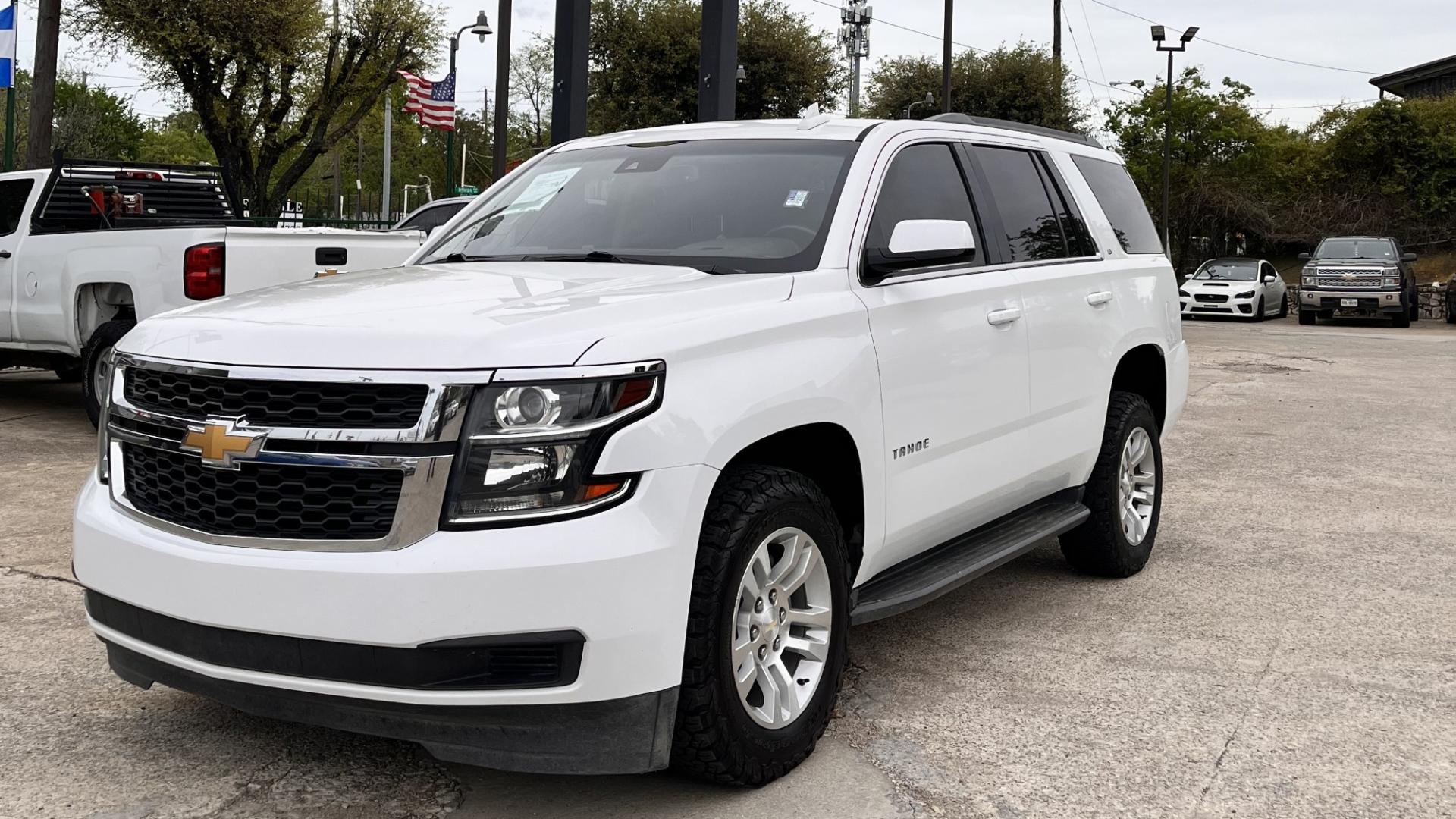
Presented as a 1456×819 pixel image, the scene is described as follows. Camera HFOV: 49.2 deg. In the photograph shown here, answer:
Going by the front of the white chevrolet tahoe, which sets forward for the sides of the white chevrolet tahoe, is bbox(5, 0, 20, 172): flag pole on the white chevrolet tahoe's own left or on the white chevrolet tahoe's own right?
on the white chevrolet tahoe's own right

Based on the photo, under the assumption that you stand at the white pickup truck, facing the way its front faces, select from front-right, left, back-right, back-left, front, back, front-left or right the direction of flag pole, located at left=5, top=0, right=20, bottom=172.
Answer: front-right

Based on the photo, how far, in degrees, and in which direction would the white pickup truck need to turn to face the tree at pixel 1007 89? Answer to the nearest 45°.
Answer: approximately 90° to its right

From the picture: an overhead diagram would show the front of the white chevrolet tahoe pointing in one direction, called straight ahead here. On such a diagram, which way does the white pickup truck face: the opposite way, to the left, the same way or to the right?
to the right

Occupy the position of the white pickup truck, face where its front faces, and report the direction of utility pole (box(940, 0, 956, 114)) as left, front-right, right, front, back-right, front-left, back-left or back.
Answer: right

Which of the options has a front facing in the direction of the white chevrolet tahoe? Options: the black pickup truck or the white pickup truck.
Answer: the black pickup truck

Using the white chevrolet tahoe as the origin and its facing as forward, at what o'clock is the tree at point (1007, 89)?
The tree is roughly at 5 o'clock from the white chevrolet tahoe.

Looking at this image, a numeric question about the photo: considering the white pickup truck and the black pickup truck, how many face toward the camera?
1

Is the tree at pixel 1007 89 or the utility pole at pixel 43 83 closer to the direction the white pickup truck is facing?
the utility pole

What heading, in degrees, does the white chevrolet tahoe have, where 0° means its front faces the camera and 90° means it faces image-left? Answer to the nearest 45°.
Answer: approximately 45°

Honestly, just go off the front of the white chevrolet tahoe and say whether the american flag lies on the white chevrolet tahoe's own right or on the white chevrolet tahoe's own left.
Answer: on the white chevrolet tahoe's own right

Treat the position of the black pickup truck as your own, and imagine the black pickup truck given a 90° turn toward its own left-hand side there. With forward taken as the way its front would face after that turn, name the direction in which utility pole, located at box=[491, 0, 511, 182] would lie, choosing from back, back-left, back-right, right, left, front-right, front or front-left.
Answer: back-right

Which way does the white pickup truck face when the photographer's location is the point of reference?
facing away from the viewer and to the left of the viewer

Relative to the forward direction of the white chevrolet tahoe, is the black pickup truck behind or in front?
behind

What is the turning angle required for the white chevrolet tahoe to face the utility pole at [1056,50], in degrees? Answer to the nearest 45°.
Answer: approximately 135° to its right

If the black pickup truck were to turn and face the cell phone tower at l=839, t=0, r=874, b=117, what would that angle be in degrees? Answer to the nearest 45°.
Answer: approximately 135° to its right

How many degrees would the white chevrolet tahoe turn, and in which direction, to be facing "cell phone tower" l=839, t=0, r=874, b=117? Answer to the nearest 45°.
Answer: approximately 135° to its right

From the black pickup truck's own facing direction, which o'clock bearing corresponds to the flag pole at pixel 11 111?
The flag pole is roughly at 2 o'clock from the black pickup truck.
